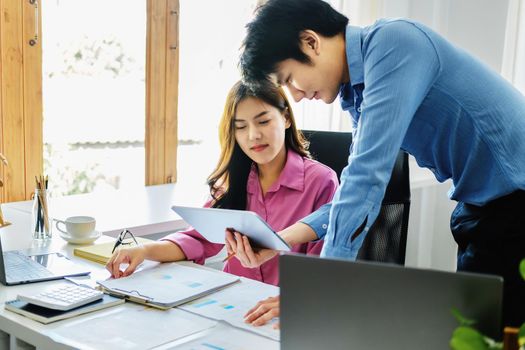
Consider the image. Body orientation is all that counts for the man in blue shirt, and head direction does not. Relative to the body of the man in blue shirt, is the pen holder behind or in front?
in front

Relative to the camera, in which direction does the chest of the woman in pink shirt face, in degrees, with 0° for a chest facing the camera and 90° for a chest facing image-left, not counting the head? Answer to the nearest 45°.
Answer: approximately 45°

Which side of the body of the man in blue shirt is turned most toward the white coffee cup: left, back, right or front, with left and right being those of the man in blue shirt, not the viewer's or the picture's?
front

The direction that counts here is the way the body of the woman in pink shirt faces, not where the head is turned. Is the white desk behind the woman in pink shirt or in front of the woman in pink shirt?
in front

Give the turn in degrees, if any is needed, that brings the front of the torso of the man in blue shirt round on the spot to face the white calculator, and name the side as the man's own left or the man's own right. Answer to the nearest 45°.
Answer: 0° — they already face it

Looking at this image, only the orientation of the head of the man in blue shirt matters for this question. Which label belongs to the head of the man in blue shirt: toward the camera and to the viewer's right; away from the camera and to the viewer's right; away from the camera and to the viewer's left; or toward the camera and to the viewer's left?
toward the camera and to the viewer's left

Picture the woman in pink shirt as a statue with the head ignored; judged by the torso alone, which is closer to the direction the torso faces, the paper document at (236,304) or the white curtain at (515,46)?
the paper document

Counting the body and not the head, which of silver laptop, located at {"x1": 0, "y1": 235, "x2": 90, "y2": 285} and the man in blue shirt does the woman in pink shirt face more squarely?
the silver laptop

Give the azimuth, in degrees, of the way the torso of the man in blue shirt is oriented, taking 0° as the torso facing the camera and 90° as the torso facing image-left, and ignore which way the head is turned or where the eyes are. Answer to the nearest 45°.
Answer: approximately 90°

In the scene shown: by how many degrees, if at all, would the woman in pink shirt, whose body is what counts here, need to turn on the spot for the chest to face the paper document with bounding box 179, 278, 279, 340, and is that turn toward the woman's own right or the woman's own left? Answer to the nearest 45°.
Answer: approximately 45° to the woman's own left

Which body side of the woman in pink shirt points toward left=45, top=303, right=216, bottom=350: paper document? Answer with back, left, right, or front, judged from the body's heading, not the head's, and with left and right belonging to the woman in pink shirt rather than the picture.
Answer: front

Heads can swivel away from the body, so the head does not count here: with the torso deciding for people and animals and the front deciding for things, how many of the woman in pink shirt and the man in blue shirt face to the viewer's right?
0
